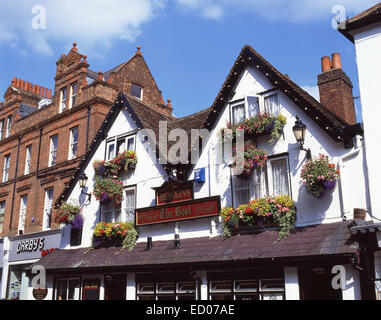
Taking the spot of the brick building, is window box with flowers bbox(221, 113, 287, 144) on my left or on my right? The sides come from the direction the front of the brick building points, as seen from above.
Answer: on my left

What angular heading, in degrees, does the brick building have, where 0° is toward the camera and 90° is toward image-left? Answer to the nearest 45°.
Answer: approximately 45°

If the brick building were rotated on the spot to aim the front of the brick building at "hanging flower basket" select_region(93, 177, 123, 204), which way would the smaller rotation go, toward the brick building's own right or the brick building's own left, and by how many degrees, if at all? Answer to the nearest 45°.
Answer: approximately 45° to the brick building's own left

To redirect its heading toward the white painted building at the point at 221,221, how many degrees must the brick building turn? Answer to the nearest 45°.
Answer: approximately 90° to its left

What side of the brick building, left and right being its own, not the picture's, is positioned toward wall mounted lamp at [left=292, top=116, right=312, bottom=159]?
left

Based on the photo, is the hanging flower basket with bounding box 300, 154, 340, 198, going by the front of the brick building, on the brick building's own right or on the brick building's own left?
on the brick building's own left

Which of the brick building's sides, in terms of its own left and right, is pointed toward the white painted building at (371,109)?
left
